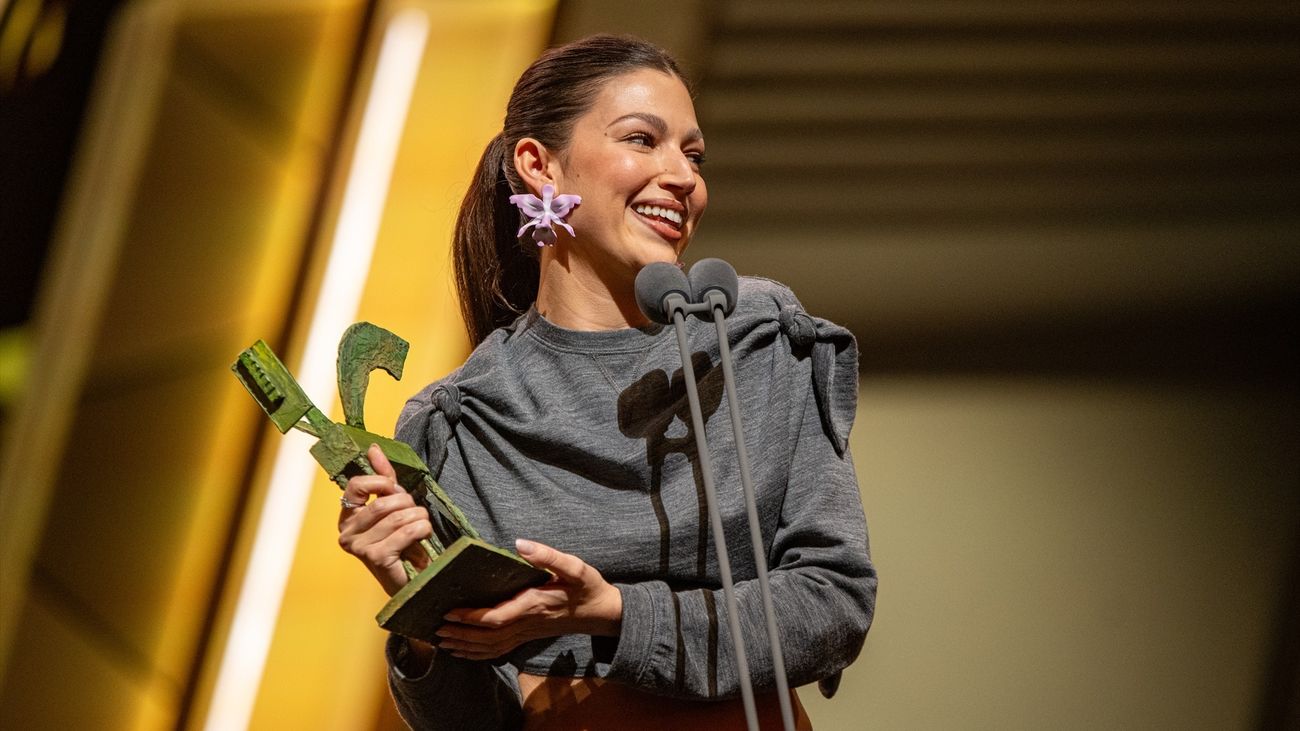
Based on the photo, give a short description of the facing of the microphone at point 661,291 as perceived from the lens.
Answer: facing away from the viewer and to the left of the viewer

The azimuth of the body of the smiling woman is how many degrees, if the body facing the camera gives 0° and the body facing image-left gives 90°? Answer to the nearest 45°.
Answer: approximately 0°

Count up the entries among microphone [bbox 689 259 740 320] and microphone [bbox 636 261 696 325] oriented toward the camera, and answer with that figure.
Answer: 0

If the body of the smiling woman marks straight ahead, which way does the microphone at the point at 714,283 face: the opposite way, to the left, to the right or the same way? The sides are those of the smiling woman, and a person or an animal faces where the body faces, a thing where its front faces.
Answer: the opposite way

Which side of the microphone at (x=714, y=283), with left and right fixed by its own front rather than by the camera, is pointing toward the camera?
back
